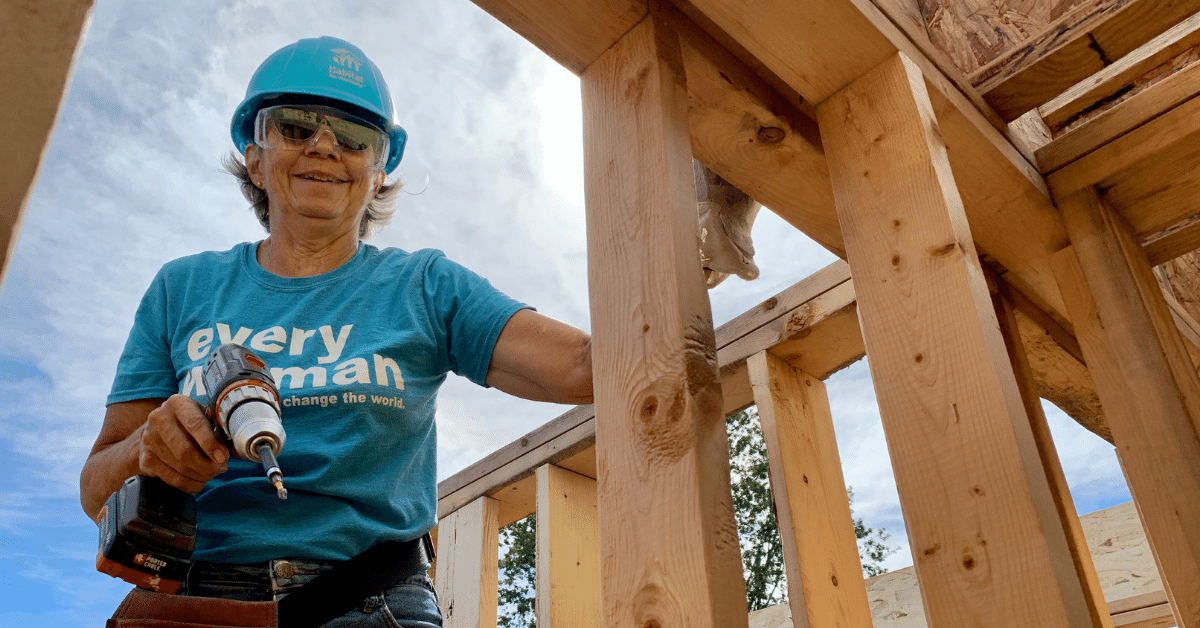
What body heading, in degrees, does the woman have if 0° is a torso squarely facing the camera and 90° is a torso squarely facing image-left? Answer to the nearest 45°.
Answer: approximately 0°

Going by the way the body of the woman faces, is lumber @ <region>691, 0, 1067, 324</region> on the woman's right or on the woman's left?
on the woman's left

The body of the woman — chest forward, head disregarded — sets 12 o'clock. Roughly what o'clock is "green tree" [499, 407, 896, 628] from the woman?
The green tree is roughly at 7 o'clock from the woman.

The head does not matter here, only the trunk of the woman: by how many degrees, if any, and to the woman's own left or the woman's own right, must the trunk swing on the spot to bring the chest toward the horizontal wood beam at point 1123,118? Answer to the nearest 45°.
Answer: approximately 90° to the woman's own left

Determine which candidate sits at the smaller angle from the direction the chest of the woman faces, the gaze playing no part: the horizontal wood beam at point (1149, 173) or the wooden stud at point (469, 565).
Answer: the horizontal wood beam

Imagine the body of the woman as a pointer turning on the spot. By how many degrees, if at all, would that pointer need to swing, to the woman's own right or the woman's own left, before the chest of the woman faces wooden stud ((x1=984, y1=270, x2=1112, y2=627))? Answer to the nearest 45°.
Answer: approximately 90° to the woman's own left

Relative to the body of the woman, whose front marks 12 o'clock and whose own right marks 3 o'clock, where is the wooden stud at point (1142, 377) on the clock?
The wooden stud is roughly at 9 o'clock from the woman.

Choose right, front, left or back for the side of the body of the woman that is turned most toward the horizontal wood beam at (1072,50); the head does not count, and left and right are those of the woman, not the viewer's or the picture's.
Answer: left

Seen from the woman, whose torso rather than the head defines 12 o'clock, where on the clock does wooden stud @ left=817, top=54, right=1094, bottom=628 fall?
The wooden stud is roughly at 10 o'clock from the woman.

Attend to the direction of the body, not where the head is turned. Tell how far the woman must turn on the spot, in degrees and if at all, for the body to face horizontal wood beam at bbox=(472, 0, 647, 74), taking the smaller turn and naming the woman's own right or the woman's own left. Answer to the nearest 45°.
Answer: approximately 45° to the woman's own left

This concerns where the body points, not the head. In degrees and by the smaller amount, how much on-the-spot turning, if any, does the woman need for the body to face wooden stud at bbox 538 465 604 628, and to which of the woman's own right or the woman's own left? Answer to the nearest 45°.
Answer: approximately 135° to the woman's own left
